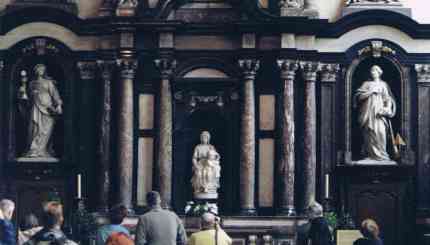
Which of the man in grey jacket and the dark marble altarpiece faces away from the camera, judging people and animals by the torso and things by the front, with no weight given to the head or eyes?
the man in grey jacket

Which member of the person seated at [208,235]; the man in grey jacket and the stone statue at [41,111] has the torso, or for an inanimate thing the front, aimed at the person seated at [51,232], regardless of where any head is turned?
the stone statue

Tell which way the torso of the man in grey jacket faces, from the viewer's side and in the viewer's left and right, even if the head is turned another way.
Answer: facing away from the viewer

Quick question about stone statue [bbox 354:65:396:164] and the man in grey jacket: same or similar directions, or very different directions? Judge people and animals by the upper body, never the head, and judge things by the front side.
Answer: very different directions

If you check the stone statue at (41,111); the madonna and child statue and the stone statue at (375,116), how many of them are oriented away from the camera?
0

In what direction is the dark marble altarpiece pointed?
toward the camera

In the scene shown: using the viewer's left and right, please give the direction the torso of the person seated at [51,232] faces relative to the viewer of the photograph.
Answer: facing away from the viewer

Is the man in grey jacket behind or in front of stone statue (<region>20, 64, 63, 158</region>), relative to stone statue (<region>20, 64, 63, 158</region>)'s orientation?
in front

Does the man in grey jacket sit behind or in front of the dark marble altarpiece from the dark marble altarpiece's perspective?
in front

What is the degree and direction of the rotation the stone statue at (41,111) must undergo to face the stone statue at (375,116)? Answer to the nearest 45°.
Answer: approximately 90° to its left

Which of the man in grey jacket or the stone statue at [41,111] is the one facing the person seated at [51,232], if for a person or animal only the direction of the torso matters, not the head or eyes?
the stone statue

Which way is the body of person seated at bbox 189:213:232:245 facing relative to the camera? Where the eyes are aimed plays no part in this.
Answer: away from the camera

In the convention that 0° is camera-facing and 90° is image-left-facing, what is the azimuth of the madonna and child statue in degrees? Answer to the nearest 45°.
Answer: approximately 0°

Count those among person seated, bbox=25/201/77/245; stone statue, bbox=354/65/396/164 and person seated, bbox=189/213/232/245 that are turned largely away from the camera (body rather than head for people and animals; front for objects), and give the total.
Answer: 2

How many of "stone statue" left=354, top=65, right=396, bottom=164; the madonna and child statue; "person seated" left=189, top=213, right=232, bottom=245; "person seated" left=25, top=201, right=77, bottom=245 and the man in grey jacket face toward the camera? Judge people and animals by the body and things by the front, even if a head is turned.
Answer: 2

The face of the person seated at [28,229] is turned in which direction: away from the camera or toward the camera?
away from the camera
